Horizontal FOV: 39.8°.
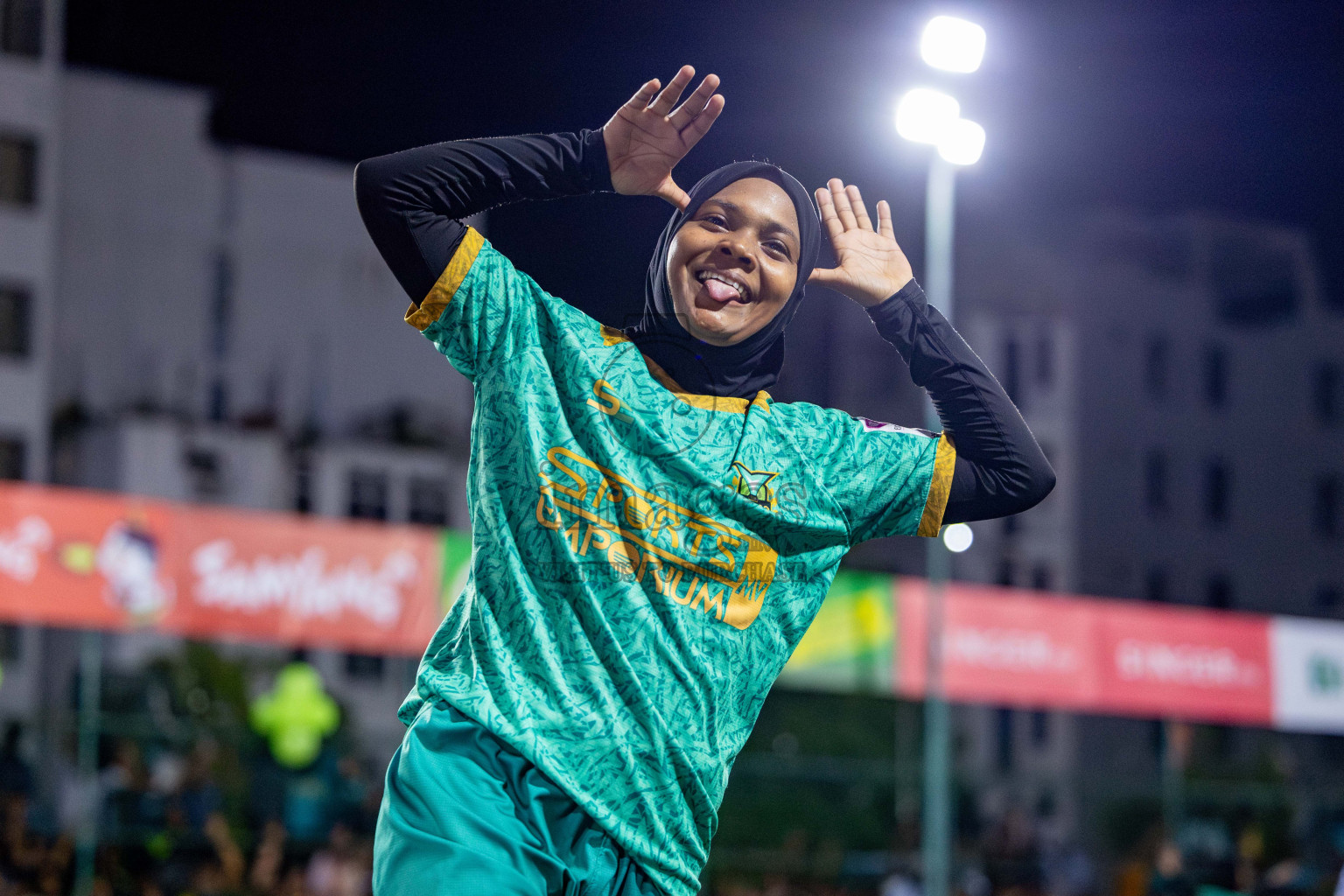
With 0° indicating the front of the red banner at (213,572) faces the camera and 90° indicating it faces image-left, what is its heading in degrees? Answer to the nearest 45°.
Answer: approximately 0°

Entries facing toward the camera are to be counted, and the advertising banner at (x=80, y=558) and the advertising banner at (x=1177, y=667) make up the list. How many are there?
2

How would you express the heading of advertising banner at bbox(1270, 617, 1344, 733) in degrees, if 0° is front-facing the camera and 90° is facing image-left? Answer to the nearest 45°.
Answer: approximately 0°

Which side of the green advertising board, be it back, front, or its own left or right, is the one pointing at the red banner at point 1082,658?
left
